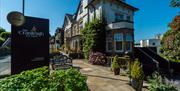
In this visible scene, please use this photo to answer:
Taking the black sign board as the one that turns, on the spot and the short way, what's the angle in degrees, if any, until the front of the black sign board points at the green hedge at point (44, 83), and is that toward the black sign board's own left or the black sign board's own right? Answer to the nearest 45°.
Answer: approximately 45° to the black sign board's own right

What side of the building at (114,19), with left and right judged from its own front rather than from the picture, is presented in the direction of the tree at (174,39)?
left

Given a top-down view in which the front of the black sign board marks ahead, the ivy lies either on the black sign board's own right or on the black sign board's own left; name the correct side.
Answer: on the black sign board's own left

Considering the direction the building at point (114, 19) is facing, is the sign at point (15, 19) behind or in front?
in front

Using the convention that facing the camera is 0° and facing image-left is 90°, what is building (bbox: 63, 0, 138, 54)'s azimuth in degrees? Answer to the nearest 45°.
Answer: approximately 45°

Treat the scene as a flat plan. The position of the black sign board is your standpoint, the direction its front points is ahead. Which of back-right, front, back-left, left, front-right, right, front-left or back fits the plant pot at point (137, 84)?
front-left

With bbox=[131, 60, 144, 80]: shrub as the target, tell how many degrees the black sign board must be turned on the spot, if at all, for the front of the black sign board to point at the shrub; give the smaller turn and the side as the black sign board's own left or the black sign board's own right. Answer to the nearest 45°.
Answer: approximately 45° to the black sign board's own left

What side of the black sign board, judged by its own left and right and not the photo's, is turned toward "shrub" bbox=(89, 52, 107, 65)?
left

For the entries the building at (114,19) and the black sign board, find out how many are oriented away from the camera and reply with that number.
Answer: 0

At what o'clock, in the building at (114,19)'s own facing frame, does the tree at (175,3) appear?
The tree is roughly at 9 o'clock from the building.
